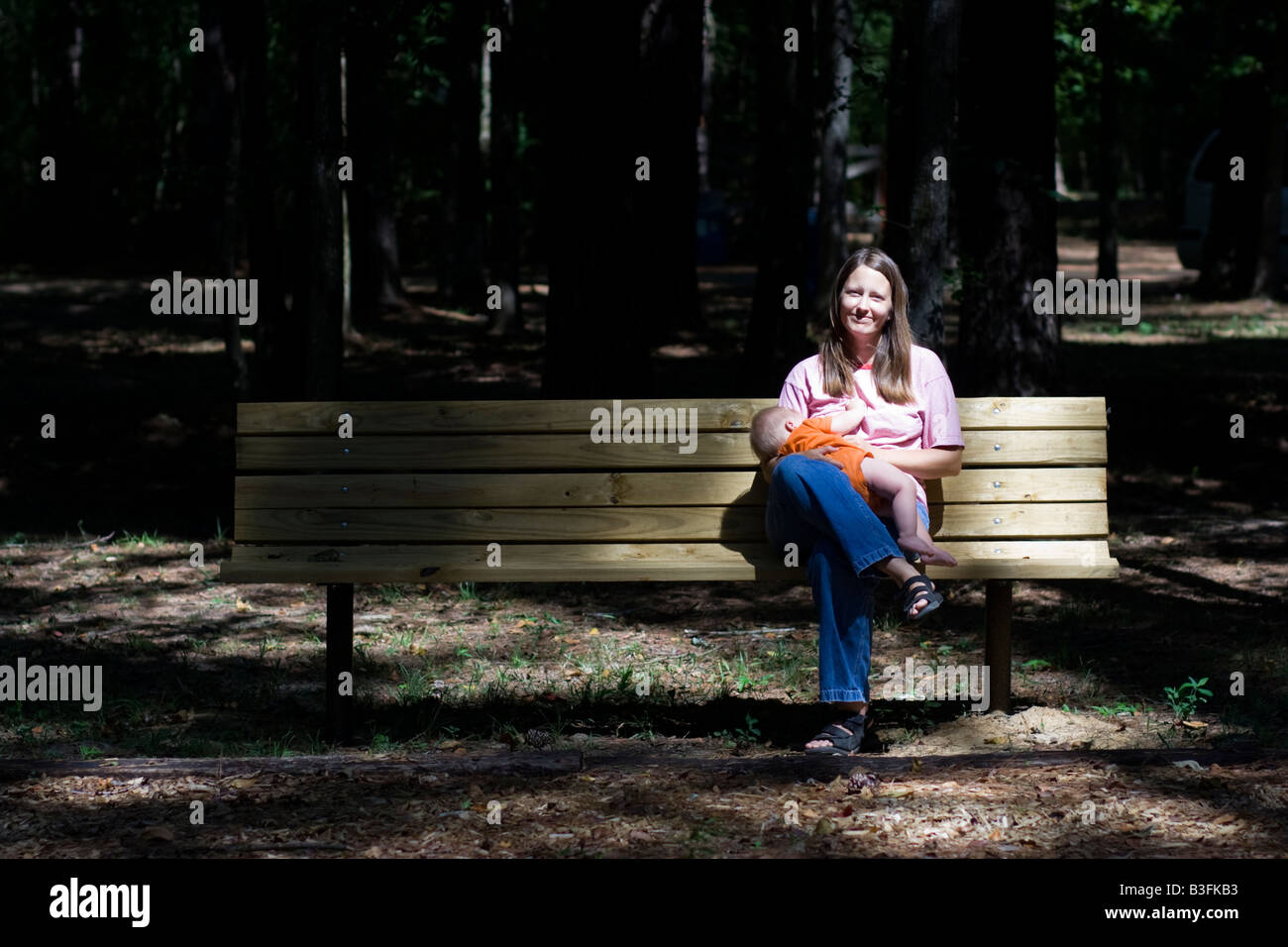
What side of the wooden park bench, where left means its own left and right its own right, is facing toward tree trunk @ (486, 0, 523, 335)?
back

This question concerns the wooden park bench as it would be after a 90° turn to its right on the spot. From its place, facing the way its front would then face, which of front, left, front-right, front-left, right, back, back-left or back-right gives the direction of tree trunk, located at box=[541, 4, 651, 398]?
right

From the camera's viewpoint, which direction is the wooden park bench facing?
toward the camera

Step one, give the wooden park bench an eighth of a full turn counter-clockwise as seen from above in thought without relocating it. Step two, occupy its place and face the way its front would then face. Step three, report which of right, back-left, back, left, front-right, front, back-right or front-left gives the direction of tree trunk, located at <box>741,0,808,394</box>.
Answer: back-left

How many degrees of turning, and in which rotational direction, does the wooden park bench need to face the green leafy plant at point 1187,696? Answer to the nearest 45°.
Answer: approximately 90° to its left

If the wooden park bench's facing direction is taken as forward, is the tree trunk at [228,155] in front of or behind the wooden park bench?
behind

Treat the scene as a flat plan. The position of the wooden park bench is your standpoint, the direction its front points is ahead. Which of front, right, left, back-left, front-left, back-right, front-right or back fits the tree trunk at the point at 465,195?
back

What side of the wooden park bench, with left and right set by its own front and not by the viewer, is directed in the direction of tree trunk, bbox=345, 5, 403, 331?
back

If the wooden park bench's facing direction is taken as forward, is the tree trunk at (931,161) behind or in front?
behind

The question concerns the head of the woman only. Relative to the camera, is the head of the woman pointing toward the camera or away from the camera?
toward the camera
